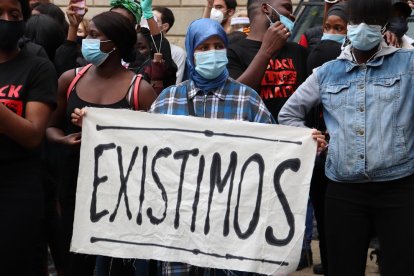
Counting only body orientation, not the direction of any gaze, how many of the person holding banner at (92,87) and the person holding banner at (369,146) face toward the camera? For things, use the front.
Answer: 2

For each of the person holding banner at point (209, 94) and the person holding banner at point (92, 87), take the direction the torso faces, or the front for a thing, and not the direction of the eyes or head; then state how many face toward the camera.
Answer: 2

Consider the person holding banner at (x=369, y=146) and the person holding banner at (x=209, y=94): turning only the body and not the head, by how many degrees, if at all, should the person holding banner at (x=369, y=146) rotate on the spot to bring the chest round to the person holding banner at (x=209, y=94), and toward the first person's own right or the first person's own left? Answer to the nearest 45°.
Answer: approximately 90° to the first person's own right

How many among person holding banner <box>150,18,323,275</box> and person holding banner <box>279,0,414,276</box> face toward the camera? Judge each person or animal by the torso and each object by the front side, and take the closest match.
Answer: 2

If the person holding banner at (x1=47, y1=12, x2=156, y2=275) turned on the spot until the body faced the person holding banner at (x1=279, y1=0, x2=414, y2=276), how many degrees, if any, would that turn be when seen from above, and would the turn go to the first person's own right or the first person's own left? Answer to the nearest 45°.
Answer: approximately 45° to the first person's own left

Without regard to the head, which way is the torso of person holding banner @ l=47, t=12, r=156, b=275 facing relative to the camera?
toward the camera
